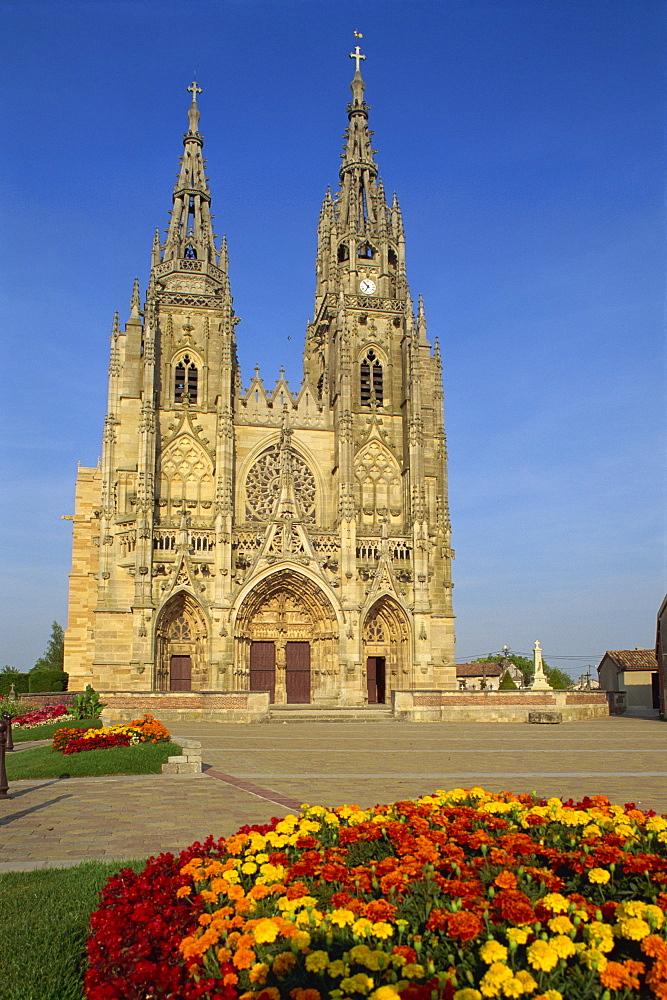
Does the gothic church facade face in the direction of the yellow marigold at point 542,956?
yes

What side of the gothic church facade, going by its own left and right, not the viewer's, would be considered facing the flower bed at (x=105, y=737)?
front

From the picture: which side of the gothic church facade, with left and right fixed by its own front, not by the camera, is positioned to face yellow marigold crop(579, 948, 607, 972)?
front

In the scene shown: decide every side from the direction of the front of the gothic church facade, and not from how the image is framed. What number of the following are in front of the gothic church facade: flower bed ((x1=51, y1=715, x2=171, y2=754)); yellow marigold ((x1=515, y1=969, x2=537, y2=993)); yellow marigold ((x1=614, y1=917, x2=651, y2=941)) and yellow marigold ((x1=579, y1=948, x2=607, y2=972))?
4

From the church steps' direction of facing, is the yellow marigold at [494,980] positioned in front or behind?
in front

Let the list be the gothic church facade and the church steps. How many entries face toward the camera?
2
